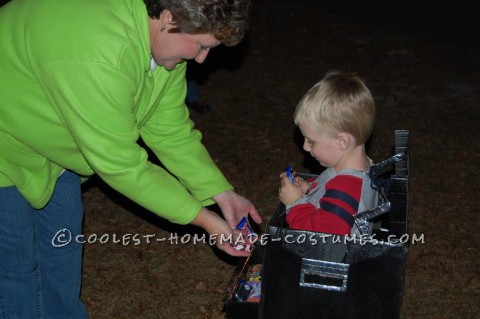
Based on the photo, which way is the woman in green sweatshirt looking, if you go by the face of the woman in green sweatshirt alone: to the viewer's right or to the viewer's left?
to the viewer's right

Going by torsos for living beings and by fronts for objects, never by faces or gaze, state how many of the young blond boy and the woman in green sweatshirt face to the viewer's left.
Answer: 1

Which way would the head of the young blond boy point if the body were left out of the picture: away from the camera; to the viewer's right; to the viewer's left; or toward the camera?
to the viewer's left

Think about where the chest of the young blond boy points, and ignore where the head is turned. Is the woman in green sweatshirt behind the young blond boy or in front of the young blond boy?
in front

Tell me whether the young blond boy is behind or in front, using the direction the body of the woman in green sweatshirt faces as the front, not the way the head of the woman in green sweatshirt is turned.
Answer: in front

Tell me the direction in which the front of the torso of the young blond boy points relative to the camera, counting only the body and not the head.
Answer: to the viewer's left

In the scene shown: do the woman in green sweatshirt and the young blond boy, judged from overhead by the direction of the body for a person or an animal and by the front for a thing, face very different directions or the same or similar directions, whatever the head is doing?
very different directions

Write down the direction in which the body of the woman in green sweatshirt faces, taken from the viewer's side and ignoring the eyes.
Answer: to the viewer's right

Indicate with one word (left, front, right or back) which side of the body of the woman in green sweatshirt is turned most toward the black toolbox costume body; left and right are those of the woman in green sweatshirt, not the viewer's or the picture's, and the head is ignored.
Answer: front
